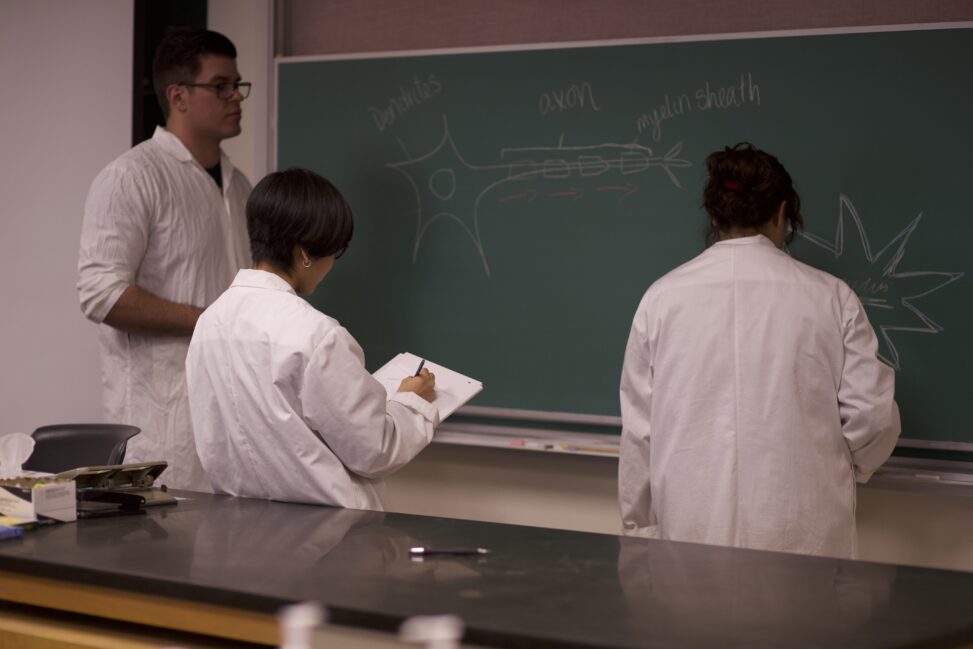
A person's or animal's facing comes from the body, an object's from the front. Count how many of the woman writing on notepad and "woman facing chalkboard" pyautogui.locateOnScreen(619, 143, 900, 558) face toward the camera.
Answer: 0

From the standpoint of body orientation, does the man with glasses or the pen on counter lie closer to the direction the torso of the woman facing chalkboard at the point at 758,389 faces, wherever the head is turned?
the man with glasses

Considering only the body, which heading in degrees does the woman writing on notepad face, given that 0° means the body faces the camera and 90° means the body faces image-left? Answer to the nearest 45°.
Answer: approximately 225°

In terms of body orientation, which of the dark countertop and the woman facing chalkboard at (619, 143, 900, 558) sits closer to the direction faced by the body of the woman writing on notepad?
the woman facing chalkboard

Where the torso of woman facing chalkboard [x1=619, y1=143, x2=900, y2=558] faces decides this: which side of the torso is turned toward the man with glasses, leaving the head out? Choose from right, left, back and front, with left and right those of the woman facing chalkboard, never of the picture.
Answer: left

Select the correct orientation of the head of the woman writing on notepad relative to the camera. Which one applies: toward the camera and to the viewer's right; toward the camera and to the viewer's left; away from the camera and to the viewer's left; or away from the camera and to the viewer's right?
away from the camera and to the viewer's right

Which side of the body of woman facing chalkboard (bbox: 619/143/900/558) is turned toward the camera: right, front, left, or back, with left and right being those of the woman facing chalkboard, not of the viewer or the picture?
back

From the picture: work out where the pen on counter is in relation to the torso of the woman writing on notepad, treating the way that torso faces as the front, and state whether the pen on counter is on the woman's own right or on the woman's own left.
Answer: on the woman's own right

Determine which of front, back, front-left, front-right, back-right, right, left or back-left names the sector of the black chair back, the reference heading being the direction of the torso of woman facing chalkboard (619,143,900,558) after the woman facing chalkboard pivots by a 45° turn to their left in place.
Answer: front-left

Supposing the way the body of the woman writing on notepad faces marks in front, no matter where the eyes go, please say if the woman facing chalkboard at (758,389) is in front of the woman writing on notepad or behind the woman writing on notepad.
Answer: in front

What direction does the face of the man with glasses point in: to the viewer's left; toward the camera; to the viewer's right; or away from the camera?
to the viewer's right

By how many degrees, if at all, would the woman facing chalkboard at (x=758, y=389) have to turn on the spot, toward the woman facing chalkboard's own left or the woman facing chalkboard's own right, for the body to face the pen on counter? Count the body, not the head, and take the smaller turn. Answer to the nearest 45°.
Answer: approximately 135° to the woman facing chalkboard's own left
